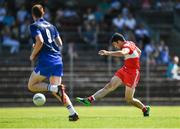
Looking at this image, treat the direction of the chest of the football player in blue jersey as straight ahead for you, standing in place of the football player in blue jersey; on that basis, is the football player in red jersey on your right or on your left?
on your right
